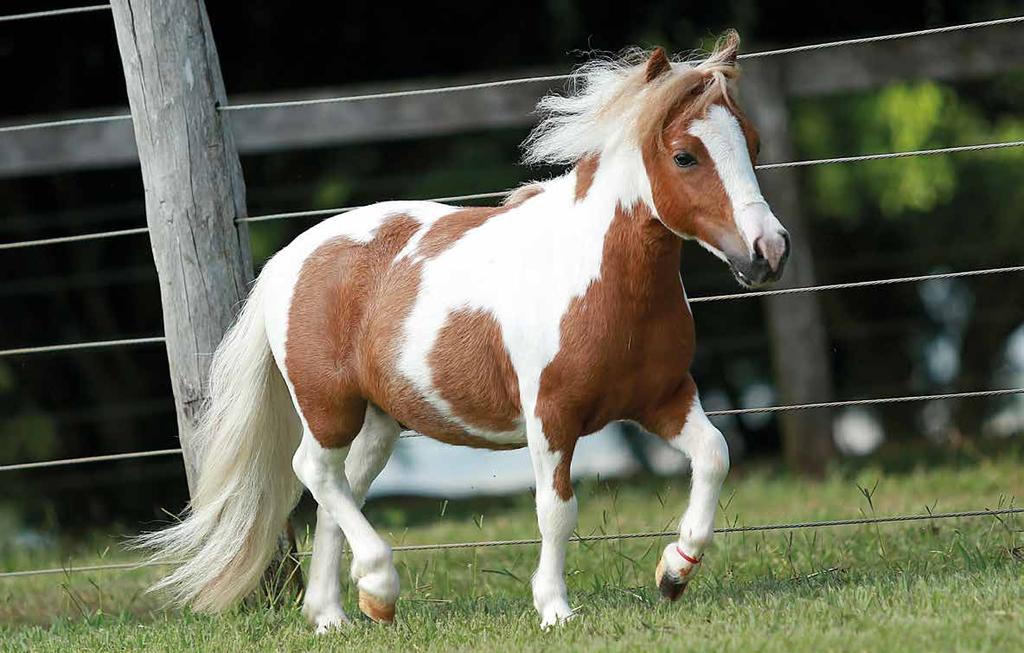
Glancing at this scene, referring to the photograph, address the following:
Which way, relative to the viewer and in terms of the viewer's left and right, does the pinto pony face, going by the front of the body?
facing the viewer and to the right of the viewer

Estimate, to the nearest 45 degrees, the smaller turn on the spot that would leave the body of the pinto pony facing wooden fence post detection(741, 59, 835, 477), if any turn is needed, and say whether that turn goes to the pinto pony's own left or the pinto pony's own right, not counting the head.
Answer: approximately 90° to the pinto pony's own left

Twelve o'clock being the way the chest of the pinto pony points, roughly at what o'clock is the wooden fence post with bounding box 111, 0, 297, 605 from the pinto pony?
The wooden fence post is roughly at 6 o'clock from the pinto pony.
